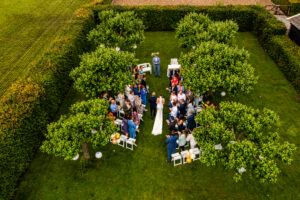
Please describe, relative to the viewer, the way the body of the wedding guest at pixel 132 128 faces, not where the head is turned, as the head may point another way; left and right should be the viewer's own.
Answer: facing away from the viewer and to the right of the viewer

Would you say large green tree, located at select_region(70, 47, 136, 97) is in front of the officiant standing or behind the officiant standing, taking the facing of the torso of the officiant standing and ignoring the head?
in front

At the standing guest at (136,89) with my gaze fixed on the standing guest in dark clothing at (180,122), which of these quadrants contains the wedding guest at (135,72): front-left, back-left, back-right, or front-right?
back-left

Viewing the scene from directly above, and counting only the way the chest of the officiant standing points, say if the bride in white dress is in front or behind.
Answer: in front

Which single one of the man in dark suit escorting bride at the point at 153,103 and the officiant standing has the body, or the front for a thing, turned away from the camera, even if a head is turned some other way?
the man in dark suit escorting bride

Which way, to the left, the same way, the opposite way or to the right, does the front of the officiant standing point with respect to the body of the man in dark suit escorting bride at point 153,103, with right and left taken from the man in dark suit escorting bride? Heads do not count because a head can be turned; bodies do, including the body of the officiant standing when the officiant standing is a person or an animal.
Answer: the opposite way

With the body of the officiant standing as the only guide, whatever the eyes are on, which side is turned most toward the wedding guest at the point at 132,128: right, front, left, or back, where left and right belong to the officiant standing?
front

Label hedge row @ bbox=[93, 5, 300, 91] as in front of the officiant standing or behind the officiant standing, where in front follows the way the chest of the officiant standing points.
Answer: behind

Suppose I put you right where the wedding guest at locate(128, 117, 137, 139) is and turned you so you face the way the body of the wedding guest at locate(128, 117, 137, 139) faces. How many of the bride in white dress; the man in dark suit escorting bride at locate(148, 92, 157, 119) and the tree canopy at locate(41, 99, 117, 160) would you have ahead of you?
2

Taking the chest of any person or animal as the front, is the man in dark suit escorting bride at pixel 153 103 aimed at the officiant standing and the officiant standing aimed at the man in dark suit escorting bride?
yes

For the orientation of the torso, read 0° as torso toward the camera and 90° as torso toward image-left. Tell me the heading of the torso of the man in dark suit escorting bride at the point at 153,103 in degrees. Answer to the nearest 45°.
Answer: approximately 180°

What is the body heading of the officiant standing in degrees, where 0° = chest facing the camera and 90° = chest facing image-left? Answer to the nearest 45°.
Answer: approximately 0°

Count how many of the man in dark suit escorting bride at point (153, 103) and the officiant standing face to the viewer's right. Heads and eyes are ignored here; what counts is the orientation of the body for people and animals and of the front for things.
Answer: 0

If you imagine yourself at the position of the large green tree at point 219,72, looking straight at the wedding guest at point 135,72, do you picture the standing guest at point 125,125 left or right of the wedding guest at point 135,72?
left

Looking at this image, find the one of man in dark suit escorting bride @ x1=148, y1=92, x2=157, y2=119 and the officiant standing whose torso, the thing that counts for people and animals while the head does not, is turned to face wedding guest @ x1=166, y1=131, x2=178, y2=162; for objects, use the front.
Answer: the officiant standing
